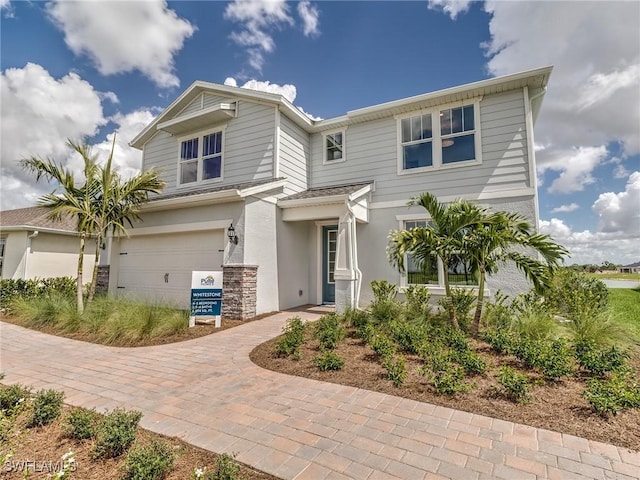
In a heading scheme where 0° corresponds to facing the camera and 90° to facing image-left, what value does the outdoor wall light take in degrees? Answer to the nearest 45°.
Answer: approximately 45°

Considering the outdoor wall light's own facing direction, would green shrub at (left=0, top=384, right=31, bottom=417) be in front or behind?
in front

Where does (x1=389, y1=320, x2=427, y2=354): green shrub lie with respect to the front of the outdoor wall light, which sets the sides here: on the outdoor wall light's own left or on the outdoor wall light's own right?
on the outdoor wall light's own left

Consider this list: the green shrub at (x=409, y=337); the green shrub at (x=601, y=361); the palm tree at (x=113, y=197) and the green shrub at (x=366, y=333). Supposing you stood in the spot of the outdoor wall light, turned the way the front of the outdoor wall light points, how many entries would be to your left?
3

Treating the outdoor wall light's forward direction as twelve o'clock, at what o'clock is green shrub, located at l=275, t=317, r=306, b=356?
The green shrub is roughly at 10 o'clock from the outdoor wall light.

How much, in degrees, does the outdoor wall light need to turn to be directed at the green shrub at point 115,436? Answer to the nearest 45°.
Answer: approximately 45° to its left

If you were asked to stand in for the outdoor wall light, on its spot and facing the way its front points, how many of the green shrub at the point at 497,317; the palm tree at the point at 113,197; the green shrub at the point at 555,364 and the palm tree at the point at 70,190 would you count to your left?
2

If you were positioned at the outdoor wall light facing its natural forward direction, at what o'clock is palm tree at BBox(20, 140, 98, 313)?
The palm tree is roughly at 2 o'clock from the outdoor wall light.

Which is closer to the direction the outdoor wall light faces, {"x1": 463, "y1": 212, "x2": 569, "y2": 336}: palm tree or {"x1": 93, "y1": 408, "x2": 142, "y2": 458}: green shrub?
the green shrub

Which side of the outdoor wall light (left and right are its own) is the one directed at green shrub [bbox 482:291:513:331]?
left

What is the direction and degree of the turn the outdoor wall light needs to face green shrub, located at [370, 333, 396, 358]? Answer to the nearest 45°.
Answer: approximately 90° to its left

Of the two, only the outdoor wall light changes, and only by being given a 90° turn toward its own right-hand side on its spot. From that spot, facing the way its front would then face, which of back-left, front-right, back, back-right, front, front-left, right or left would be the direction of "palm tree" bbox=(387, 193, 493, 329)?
back

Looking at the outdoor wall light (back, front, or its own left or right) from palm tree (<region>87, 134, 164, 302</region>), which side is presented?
right

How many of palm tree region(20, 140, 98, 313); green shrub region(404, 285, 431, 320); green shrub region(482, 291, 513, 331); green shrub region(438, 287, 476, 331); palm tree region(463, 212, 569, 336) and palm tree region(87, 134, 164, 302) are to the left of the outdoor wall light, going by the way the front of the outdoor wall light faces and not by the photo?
4
